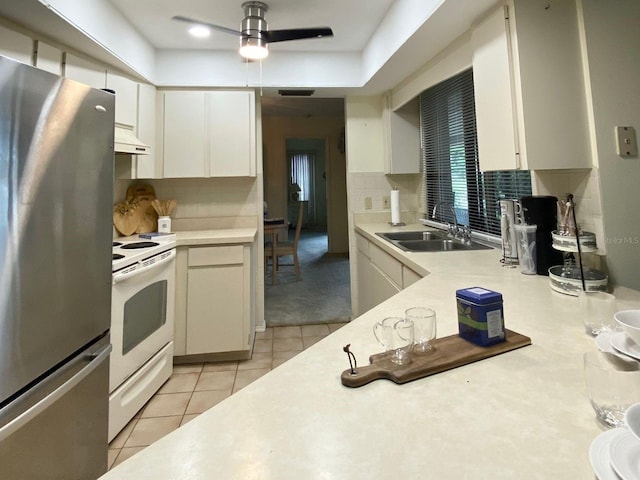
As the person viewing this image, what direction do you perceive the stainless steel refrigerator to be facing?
facing to the right of the viewer

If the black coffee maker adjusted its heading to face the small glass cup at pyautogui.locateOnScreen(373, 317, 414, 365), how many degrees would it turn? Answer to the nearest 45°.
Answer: approximately 90° to its left

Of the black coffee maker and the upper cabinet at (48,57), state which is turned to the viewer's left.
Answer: the black coffee maker

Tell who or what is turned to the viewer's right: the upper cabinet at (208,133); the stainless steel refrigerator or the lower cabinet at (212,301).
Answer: the stainless steel refrigerator

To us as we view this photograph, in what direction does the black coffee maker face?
facing to the left of the viewer

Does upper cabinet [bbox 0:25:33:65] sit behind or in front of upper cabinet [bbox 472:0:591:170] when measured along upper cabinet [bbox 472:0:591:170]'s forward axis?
in front

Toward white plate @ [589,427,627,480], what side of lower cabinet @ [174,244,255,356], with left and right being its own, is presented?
front

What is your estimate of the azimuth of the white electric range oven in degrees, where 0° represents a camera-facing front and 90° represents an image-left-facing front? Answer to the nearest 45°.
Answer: approximately 315°
